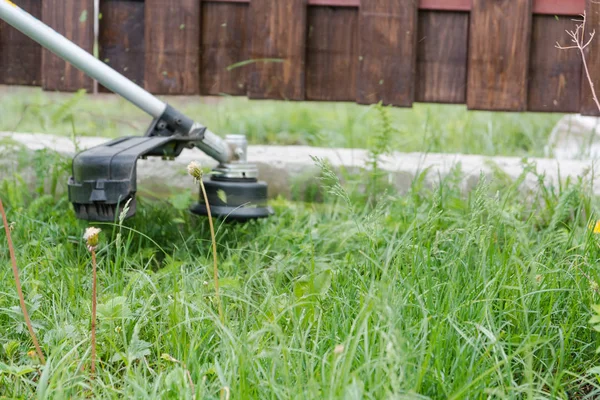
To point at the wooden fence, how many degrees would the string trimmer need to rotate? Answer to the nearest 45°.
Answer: approximately 45° to its left

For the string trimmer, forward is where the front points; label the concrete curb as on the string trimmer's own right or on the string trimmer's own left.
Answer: on the string trimmer's own left

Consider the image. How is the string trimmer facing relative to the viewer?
to the viewer's right
